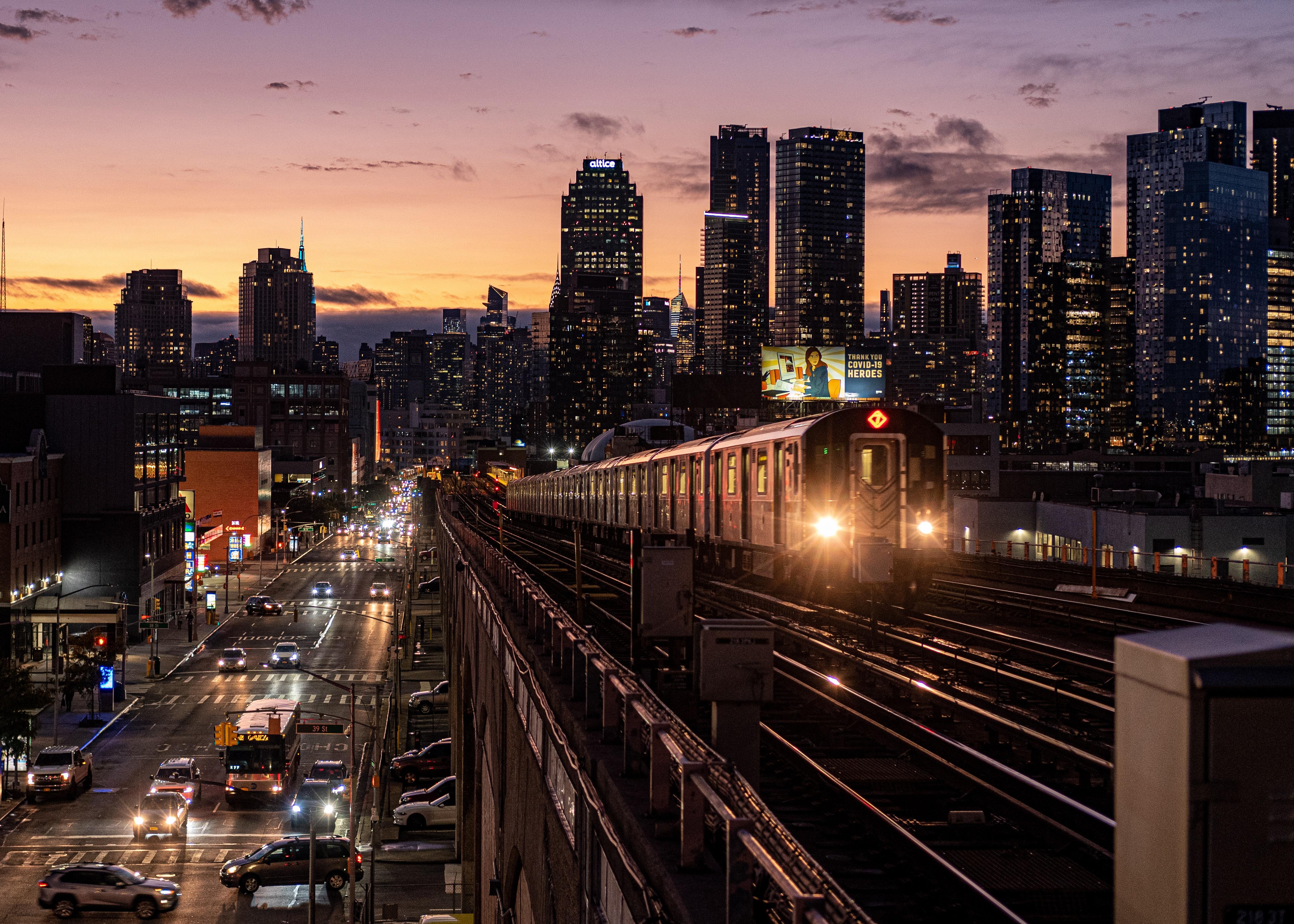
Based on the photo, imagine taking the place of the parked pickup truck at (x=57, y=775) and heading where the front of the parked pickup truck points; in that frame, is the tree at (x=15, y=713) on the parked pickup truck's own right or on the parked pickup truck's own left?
on the parked pickup truck's own right

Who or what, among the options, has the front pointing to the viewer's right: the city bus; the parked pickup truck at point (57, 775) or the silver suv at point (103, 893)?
the silver suv

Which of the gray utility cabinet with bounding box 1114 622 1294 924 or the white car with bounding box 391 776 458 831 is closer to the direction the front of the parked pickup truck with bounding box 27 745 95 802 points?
the gray utility cabinet

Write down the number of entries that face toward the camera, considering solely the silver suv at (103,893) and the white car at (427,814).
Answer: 0

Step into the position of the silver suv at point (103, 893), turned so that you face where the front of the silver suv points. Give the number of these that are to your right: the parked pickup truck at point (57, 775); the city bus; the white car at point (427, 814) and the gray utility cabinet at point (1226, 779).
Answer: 1

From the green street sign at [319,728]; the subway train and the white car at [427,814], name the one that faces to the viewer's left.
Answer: the white car

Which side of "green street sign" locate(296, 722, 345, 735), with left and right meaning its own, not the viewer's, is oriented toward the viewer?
front

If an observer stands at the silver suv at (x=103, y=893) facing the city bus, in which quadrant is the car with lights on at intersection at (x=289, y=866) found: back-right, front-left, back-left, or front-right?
front-right

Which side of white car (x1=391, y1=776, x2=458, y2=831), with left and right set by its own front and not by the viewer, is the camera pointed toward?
left

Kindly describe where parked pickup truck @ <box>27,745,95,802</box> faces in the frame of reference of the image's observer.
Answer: facing the viewer and to the left of the viewer

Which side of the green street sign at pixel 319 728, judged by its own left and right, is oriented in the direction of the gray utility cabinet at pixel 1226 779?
front

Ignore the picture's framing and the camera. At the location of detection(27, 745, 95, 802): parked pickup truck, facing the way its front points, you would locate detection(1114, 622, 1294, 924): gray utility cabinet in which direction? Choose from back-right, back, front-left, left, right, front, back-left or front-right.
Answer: front-left

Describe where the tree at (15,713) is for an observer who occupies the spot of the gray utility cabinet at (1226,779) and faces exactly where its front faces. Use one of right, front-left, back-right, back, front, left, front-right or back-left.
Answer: back
